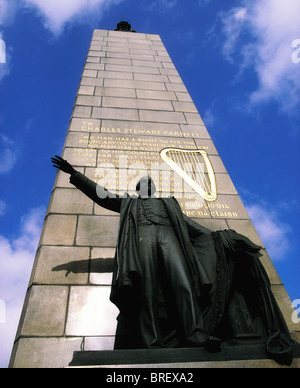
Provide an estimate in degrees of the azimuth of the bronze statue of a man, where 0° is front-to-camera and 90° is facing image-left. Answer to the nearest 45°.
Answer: approximately 0°
